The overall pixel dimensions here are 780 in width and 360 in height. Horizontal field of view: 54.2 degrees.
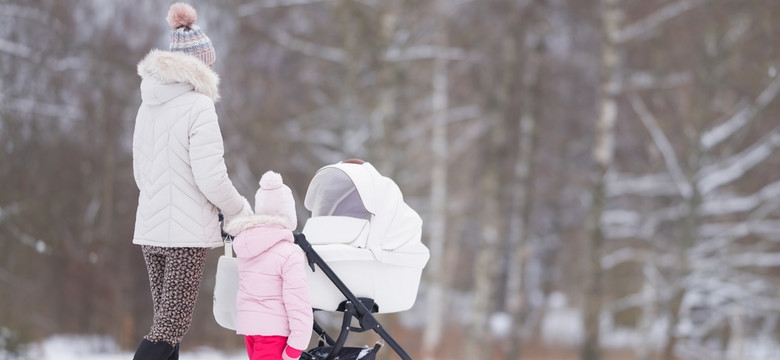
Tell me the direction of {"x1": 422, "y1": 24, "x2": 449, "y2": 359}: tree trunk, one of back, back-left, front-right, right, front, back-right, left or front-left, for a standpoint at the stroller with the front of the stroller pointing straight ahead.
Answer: front-left

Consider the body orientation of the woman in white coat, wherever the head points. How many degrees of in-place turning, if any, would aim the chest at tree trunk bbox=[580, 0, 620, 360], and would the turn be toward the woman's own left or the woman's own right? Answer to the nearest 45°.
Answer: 0° — they already face it

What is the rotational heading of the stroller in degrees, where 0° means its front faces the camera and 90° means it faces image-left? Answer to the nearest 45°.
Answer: approximately 225°

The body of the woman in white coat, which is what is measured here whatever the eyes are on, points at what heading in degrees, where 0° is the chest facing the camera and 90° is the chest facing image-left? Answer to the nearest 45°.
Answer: approximately 225°

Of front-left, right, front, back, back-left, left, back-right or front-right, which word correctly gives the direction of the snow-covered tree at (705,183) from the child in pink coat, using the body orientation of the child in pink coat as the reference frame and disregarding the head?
front

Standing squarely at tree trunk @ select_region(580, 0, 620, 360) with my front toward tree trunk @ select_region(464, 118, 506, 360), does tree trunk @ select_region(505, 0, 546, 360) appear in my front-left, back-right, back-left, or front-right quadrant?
front-right

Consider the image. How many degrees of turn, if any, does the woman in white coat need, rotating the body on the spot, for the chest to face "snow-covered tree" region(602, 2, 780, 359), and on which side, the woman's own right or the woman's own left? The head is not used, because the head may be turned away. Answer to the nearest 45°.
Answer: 0° — they already face it

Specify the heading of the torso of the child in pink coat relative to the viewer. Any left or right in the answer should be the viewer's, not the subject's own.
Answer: facing away from the viewer and to the right of the viewer

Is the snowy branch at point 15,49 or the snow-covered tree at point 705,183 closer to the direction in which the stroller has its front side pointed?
the snow-covered tree

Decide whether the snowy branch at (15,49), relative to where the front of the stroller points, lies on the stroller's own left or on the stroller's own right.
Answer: on the stroller's own left

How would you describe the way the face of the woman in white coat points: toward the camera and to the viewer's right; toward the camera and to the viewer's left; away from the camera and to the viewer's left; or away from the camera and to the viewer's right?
away from the camera and to the viewer's right

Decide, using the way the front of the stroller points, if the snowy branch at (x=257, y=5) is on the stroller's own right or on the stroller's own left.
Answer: on the stroller's own left
